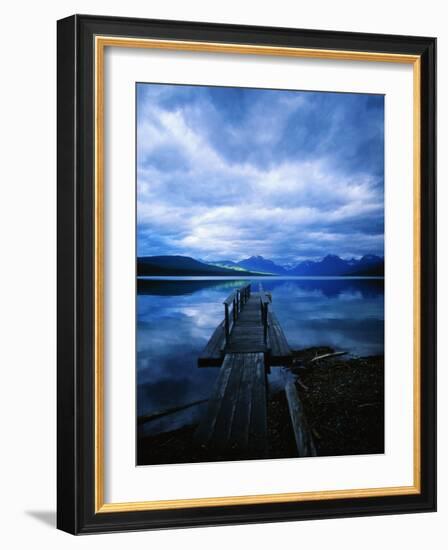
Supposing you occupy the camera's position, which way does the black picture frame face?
facing the viewer and to the right of the viewer
